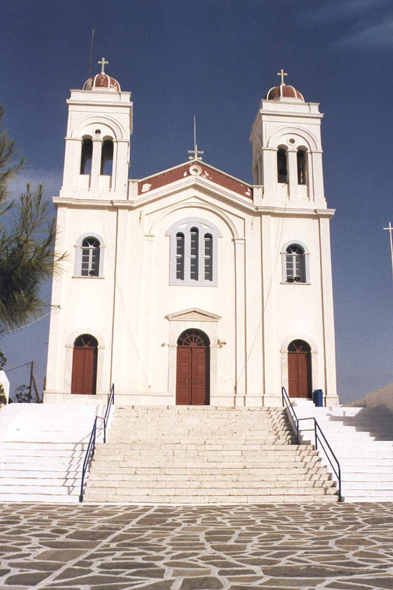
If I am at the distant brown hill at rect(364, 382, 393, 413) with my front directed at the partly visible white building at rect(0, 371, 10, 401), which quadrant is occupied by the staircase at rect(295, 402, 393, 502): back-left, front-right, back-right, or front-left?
front-left

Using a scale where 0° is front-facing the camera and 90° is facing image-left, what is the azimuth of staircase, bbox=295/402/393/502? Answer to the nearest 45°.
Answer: approximately 0°

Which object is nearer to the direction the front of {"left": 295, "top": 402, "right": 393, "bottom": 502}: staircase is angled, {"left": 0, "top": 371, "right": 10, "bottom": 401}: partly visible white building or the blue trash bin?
the partly visible white building

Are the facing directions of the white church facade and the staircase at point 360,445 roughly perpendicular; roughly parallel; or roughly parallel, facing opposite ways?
roughly parallel

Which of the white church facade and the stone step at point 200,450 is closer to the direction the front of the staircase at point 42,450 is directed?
the stone step

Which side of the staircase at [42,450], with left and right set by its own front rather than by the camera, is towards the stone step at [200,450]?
left

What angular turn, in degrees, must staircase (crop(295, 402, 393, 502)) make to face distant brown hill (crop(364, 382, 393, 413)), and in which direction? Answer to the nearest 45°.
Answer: approximately 180°

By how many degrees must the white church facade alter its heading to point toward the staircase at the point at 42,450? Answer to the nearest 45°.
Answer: approximately 45° to its right

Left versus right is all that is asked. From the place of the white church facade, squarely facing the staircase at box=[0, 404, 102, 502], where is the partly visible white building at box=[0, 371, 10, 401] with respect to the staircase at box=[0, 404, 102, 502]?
right

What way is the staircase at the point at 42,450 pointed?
toward the camera

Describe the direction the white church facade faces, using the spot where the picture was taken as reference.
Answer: facing the viewer
